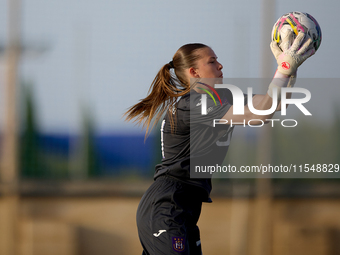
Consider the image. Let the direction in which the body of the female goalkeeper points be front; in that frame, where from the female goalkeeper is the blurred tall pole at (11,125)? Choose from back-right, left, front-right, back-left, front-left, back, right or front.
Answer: back-left

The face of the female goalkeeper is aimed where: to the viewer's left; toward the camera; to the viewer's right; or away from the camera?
to the viewer's right

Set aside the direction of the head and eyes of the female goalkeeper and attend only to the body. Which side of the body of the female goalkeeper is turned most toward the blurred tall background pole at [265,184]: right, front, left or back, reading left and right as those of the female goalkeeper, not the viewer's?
left

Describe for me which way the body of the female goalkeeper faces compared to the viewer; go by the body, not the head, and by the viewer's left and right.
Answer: facing to the right of the viewer
